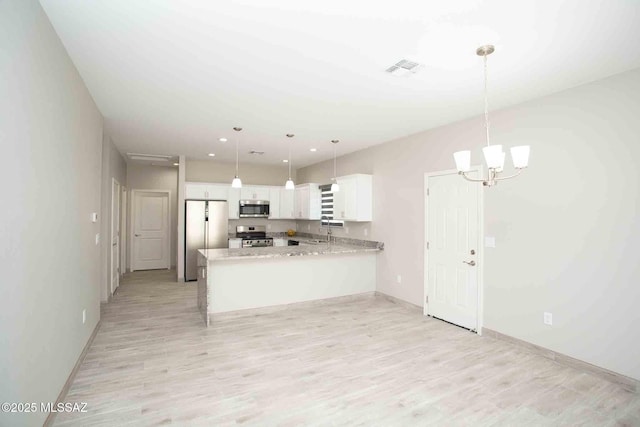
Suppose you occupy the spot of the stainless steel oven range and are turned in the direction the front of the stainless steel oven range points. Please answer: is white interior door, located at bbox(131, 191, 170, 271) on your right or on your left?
on your right

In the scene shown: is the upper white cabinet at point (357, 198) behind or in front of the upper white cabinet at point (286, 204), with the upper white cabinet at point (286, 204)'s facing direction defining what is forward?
in front

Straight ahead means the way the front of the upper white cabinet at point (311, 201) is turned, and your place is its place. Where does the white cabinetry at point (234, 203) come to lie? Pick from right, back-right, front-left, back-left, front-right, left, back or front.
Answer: front-right

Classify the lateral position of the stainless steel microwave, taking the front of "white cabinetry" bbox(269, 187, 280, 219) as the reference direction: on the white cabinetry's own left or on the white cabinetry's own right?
on the white cabinetry's own right

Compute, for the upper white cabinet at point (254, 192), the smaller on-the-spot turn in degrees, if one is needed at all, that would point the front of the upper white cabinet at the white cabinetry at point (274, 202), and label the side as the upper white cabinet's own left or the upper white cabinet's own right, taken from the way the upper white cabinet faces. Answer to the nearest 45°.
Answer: approximately 90° to the upper white cabinet's own left

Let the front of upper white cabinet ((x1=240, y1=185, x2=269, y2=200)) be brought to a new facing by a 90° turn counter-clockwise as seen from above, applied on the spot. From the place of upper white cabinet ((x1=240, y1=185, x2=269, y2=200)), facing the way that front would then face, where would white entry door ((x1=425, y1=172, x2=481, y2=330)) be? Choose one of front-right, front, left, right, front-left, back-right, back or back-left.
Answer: front-right

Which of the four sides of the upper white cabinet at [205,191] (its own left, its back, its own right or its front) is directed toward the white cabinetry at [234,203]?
left

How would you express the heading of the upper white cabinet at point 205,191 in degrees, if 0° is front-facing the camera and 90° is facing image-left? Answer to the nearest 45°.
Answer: approximately 0°

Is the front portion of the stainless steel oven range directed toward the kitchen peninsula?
yes
